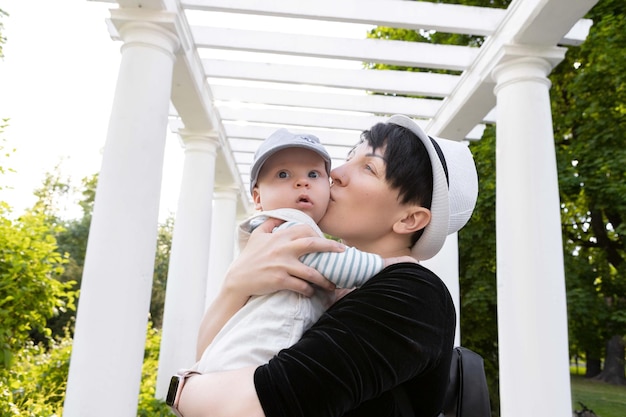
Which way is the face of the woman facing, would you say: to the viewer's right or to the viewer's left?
to the viewer's left

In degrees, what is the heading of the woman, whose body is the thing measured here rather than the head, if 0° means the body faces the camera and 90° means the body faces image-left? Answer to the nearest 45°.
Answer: approximately 90°
